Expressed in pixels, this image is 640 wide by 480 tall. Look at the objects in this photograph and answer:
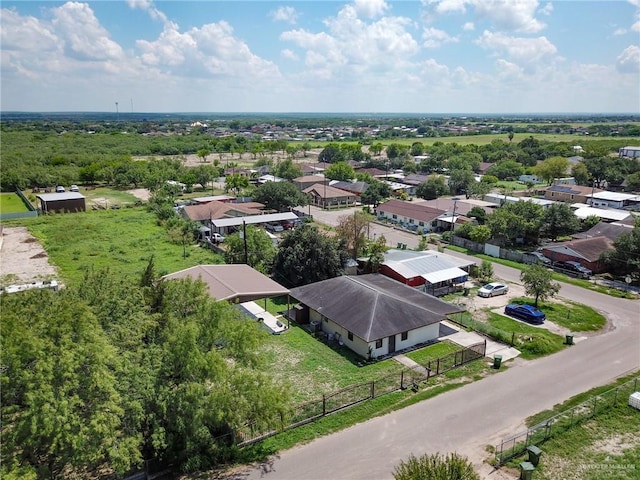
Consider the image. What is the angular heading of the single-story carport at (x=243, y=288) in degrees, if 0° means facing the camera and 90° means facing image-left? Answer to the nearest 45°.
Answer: approximately 315°

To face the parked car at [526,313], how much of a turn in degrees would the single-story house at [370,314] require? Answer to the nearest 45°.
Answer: approximately 90° to its left

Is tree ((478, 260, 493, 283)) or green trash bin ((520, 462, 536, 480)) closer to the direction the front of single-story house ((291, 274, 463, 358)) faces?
the green trash bin

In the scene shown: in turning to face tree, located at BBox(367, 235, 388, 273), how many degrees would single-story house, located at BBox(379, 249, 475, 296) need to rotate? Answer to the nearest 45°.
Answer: approximately 135° to its right

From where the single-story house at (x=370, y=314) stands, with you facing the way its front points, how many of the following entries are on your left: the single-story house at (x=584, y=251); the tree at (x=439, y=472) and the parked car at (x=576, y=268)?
2
